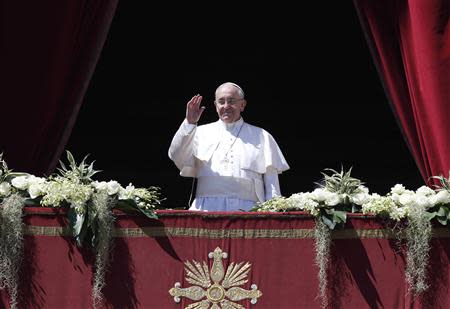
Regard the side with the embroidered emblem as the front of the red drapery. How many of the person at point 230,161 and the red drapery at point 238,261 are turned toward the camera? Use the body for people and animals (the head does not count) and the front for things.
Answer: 2

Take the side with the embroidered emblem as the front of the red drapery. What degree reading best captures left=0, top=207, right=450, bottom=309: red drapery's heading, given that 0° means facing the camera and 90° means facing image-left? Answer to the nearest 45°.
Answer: approximately 0°

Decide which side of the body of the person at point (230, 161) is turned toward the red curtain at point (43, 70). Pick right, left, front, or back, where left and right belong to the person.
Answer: right

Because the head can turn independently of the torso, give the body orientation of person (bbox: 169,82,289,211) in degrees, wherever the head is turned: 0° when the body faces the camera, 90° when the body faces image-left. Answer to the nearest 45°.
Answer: approximately 0°

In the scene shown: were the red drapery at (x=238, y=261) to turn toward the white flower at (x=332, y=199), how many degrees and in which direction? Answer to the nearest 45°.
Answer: approximately 90° to its left

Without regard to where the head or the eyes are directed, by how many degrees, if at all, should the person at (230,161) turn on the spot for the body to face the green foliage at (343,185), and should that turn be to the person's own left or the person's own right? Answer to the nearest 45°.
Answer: approximately 45° to the person's own left

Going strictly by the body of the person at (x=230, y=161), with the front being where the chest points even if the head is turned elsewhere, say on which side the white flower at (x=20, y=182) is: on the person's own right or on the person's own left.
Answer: on the person's own right

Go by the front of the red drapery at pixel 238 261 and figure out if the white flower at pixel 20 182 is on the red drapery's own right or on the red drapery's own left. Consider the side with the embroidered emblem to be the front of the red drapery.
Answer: on the red drapery's own right

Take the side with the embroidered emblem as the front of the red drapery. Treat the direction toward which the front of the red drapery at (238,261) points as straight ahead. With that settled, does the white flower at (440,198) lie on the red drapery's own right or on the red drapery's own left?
on the red drapery's own left

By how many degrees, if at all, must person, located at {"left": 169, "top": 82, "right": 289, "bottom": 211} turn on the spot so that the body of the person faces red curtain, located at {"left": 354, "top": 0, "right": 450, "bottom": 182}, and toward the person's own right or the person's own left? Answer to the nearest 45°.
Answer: approximately 90° to the person's own left
